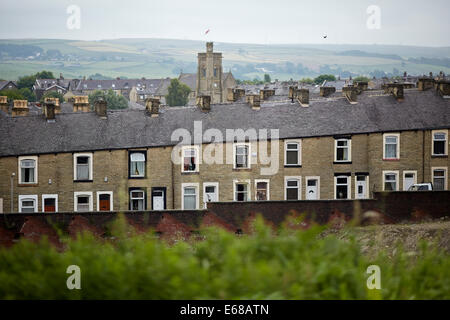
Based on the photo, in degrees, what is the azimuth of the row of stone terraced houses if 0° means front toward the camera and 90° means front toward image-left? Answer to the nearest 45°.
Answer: approximately 0°
